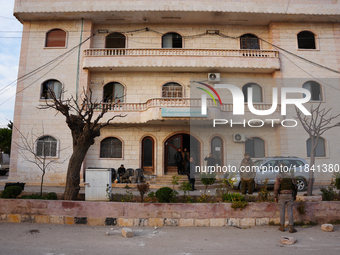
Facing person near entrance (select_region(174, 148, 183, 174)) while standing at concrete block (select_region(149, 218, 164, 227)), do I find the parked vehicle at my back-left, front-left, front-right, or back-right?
front-right

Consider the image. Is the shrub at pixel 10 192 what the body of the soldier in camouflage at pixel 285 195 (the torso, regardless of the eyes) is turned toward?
no

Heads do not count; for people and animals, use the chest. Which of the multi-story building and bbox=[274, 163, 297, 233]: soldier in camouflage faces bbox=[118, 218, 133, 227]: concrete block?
the multi-story building

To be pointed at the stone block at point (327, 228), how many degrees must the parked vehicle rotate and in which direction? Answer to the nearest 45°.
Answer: approximately 90° to its left

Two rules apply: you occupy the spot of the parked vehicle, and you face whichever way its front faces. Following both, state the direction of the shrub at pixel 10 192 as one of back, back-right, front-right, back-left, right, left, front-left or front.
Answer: front-left

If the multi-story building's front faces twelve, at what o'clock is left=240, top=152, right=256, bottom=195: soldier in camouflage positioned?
The soldier in camouflage is roughly at 11 o'clock from the multi-story building.

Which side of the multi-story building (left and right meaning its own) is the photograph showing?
front

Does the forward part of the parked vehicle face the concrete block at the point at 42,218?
no

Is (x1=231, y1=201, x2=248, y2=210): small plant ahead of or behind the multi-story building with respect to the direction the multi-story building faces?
ahead

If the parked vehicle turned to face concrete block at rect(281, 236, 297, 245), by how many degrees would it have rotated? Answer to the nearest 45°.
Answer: approximately 90° to its left

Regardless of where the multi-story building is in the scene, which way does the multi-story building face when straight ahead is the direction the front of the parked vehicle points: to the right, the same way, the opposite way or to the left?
to the left

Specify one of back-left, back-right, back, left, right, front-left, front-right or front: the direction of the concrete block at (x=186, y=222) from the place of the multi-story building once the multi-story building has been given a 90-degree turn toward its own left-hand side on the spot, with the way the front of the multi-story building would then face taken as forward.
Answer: right

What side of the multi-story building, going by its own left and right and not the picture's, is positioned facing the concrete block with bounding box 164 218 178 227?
front

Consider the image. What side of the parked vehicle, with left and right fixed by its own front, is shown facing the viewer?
left

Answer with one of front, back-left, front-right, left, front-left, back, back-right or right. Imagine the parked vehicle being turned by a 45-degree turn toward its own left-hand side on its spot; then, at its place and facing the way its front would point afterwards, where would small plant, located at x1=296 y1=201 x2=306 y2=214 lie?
front-left
